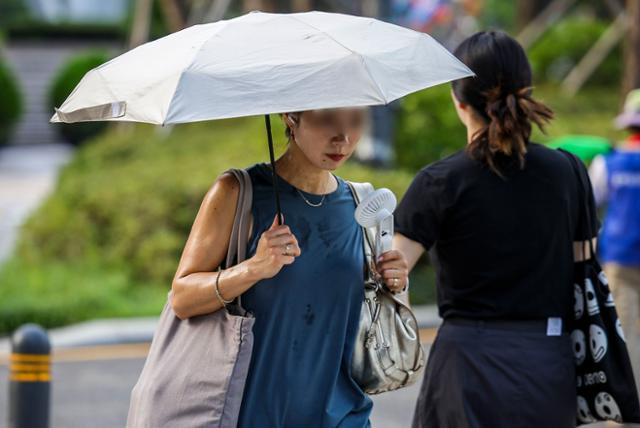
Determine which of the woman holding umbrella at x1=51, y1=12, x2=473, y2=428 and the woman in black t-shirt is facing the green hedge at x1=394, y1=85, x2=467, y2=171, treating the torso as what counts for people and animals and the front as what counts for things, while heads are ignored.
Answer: the woman in black t-shirt

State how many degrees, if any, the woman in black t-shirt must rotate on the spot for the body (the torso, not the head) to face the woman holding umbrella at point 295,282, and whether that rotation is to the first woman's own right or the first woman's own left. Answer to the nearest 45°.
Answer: approximately 135° to the first woman's own left

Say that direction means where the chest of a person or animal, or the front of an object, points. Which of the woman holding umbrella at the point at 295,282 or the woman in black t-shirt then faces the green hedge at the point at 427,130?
the woman in black t-shirt

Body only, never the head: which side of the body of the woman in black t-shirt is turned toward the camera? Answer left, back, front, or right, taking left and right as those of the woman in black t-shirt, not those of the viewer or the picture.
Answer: back
